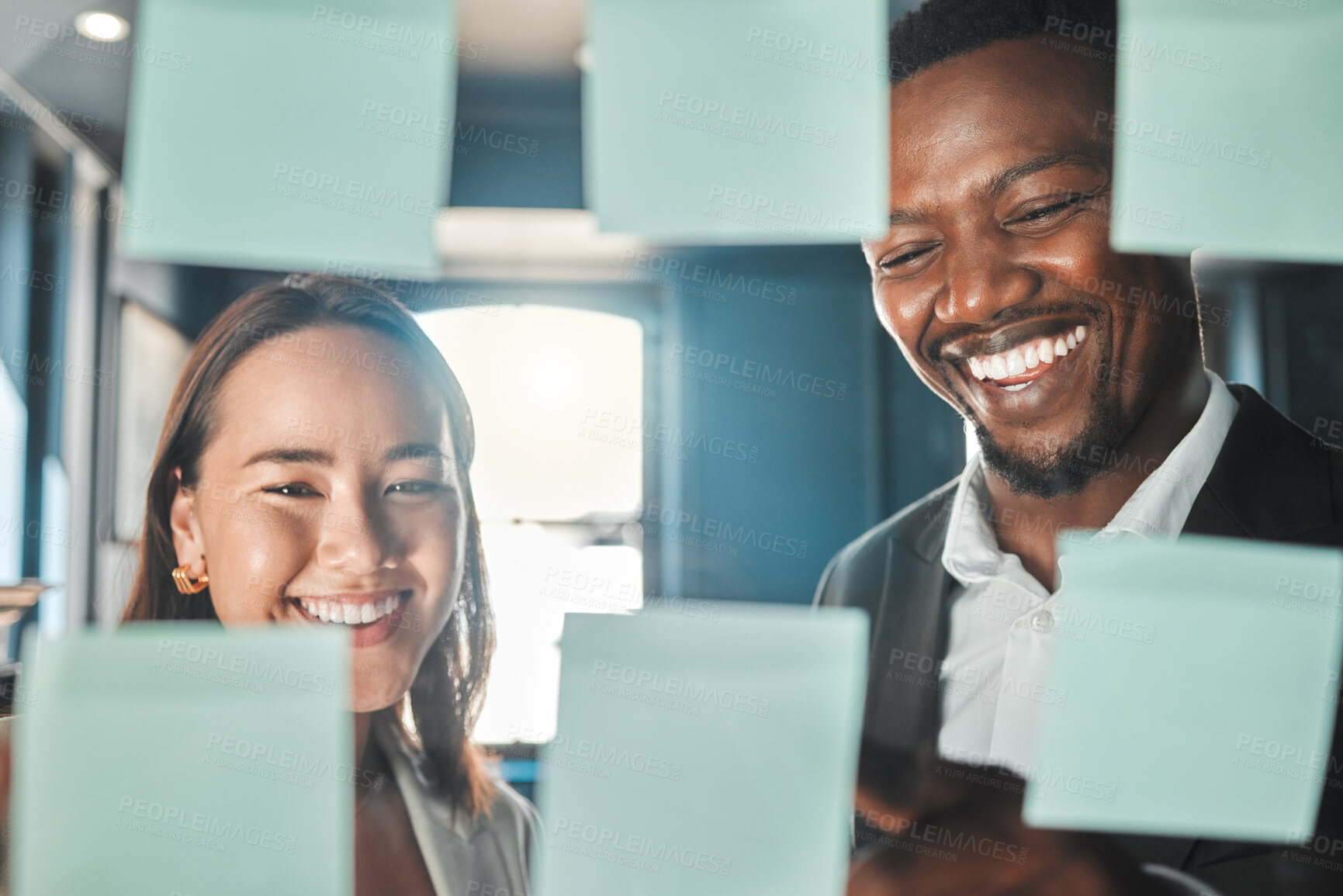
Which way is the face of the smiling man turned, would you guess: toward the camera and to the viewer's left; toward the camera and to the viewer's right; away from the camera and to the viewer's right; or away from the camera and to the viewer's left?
toward the camera and to the viewer's left

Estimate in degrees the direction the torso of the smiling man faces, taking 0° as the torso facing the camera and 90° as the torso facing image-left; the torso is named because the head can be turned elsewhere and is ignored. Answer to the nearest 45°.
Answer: approximately 45°
